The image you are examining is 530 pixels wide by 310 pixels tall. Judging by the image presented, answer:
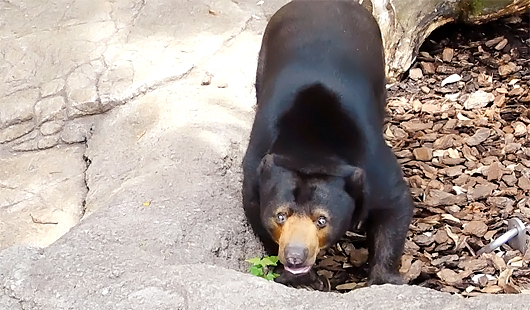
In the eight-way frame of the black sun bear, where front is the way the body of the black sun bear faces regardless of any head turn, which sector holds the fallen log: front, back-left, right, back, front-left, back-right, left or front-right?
back

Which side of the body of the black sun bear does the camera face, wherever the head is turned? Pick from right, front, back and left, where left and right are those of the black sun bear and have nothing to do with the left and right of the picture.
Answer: front
